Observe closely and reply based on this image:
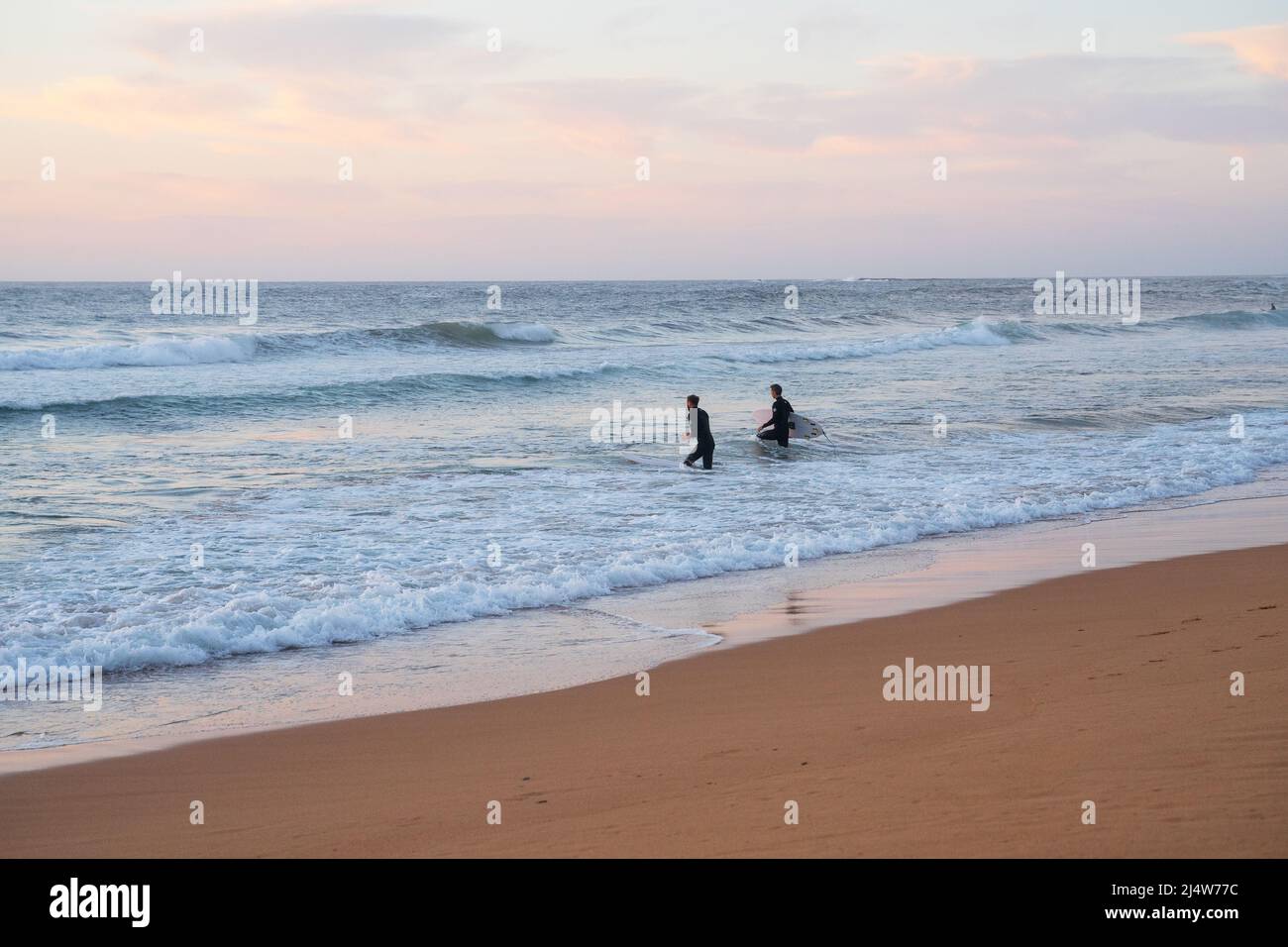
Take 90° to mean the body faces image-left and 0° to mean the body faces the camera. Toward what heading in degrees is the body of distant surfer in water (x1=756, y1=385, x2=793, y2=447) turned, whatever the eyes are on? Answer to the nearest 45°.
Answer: approximately 90°
